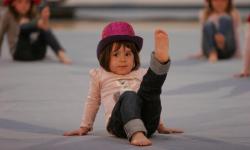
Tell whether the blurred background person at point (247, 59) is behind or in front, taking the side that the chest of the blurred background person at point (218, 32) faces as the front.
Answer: in front

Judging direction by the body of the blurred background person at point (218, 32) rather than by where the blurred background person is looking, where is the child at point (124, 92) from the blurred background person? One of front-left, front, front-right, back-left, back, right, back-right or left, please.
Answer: front

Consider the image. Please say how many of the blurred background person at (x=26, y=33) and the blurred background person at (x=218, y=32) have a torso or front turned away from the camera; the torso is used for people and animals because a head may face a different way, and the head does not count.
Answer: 0

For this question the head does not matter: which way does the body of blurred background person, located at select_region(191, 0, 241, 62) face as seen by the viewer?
toward the camera

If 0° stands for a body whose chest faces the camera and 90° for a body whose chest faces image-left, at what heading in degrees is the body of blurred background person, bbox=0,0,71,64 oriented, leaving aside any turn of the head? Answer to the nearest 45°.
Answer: approximately 315°

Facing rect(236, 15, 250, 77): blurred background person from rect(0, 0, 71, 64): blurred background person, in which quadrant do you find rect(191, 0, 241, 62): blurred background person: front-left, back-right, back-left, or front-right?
front-left
